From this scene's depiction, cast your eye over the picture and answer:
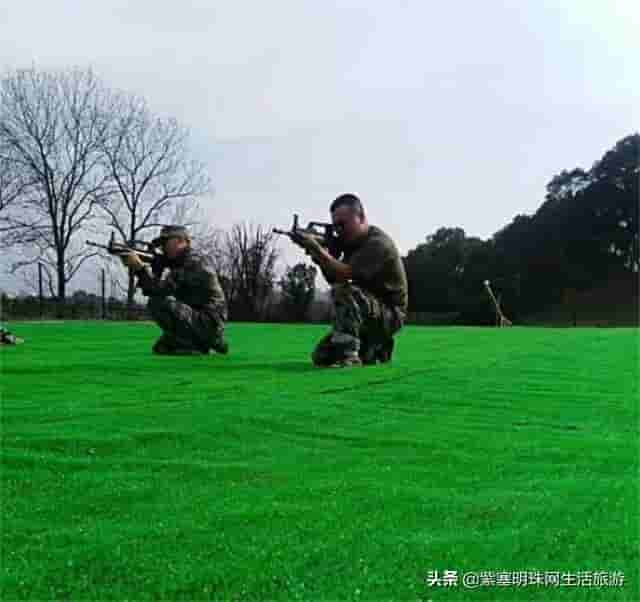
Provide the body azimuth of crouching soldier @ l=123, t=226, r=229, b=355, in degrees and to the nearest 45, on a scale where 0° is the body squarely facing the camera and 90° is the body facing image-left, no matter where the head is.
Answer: approximately 90°

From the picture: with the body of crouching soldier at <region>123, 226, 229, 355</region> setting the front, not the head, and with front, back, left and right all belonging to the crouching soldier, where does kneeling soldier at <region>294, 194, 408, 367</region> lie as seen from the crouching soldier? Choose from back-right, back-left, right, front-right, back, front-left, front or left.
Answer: back-left
